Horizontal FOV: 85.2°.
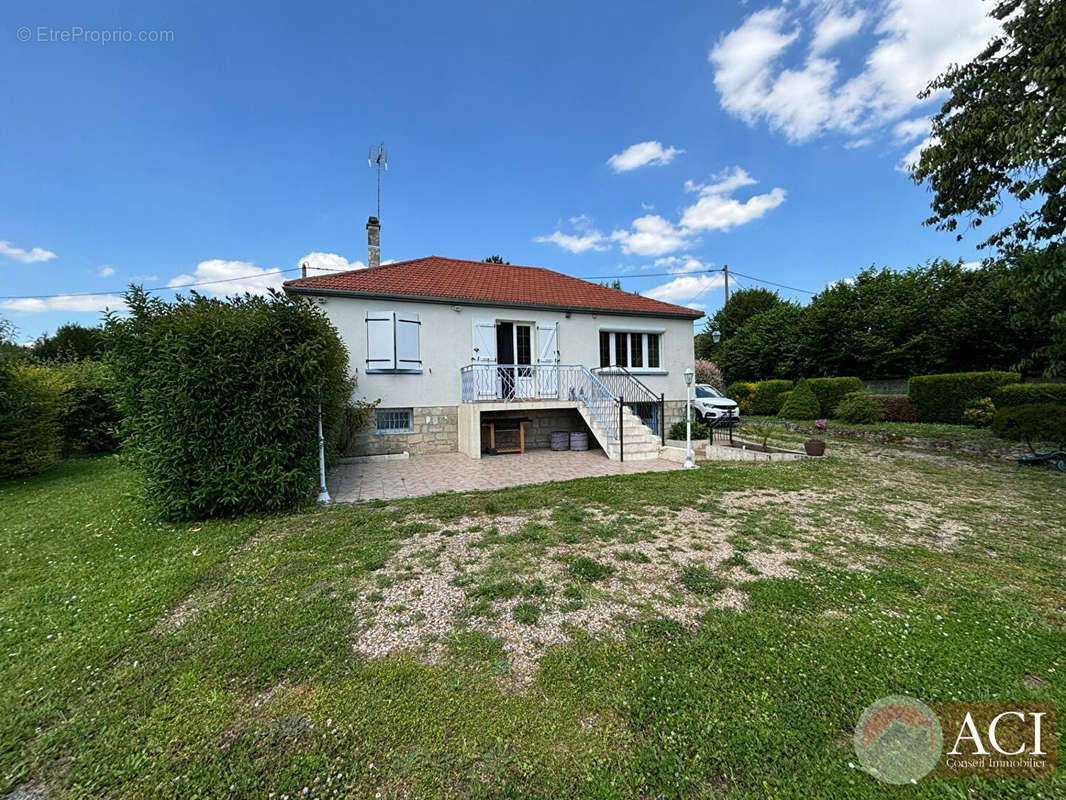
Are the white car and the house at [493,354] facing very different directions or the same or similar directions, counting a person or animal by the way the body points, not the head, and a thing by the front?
same or similar directions

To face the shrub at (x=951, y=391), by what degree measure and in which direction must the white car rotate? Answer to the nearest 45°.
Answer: approximately 45° to its left

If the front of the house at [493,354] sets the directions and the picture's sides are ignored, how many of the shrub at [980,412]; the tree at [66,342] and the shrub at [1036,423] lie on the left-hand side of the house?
2

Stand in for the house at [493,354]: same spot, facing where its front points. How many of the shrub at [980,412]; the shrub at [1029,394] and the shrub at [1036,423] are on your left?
3

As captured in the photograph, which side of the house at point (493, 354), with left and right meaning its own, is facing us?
front

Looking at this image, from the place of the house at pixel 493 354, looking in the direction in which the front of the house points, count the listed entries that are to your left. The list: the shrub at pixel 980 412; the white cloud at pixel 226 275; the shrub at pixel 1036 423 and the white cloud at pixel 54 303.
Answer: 2

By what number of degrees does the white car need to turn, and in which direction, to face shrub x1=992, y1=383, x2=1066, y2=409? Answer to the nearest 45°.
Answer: approximately 45° to its left

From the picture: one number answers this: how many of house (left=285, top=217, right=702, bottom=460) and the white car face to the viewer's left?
0

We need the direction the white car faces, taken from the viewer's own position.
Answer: facing the viewer and to the right of the viewer

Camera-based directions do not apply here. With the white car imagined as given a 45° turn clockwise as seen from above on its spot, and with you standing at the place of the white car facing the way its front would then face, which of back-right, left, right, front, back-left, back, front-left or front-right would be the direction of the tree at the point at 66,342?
right
